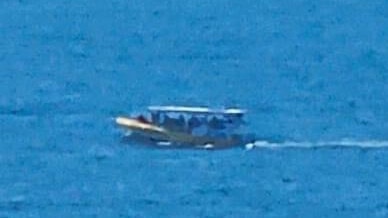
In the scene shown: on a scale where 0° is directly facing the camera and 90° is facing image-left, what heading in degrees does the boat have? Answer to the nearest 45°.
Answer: approximately 90°
